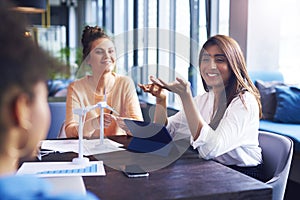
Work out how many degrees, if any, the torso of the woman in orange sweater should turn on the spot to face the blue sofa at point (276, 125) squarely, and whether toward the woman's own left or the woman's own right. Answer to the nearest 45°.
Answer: approximately 135° to the woman's own left

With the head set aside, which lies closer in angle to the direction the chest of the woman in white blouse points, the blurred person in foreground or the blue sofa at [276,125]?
the blurred person in foreground

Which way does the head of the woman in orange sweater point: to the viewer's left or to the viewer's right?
to the viewer's right

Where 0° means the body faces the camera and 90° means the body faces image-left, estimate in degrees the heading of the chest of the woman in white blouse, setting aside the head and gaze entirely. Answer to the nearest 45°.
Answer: approximately 45°

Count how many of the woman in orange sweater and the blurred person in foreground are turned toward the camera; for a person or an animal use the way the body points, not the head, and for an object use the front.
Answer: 1

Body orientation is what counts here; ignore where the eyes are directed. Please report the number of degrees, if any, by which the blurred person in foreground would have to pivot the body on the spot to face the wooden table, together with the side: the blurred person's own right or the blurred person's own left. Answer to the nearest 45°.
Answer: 0° — they already face it

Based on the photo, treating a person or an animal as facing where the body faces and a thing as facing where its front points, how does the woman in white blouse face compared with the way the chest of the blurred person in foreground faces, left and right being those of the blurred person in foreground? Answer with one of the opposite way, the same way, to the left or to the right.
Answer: the opposite way

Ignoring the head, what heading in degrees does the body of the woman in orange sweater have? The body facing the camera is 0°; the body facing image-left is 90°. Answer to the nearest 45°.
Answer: approximately 0°

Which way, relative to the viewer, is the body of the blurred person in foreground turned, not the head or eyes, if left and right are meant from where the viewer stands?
facing away from the viewer and to the right of the viewer

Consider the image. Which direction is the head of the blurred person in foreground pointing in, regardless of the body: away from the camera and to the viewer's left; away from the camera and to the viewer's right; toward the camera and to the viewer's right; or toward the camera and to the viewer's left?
away from the camera and to the viewer's right
